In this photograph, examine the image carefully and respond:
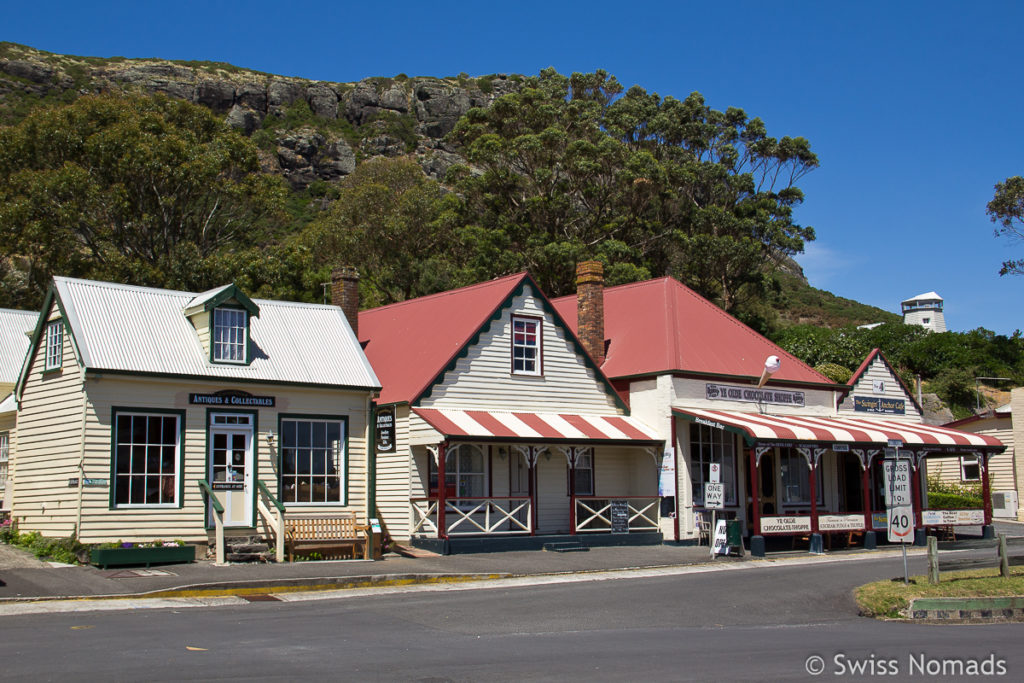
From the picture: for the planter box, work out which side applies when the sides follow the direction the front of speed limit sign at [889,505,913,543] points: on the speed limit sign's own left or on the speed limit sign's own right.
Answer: on the speed limit sign's own right

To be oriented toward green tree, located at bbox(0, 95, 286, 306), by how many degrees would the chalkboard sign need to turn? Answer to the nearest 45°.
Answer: approximately 135° to its right

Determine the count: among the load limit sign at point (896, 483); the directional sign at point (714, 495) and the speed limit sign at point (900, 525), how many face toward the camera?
3

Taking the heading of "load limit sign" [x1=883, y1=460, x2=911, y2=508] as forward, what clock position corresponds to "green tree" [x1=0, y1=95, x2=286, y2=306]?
The green tree is roughly at 4 o'clock from the load limit sign.

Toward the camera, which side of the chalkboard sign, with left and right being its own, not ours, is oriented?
front

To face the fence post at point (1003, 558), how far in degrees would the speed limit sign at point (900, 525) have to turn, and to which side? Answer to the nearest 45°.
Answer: approximately 135° to its left

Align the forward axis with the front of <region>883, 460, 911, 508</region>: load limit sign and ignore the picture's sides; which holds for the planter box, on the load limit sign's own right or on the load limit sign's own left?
on the load limit sign's own right

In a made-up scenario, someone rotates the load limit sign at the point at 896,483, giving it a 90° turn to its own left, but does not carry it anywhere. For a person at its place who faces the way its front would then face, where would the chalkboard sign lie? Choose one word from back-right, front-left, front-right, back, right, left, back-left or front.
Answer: back-left

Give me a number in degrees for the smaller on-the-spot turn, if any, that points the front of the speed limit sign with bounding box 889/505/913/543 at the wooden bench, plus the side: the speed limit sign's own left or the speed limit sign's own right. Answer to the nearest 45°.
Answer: approximately 90° to the speed limit sign's own right

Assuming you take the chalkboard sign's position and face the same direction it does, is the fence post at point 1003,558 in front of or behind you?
in front

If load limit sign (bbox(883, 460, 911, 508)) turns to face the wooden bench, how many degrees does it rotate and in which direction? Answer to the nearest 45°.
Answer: approximately 90° to its right

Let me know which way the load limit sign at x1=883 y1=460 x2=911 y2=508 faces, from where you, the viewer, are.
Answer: facing the viewer
